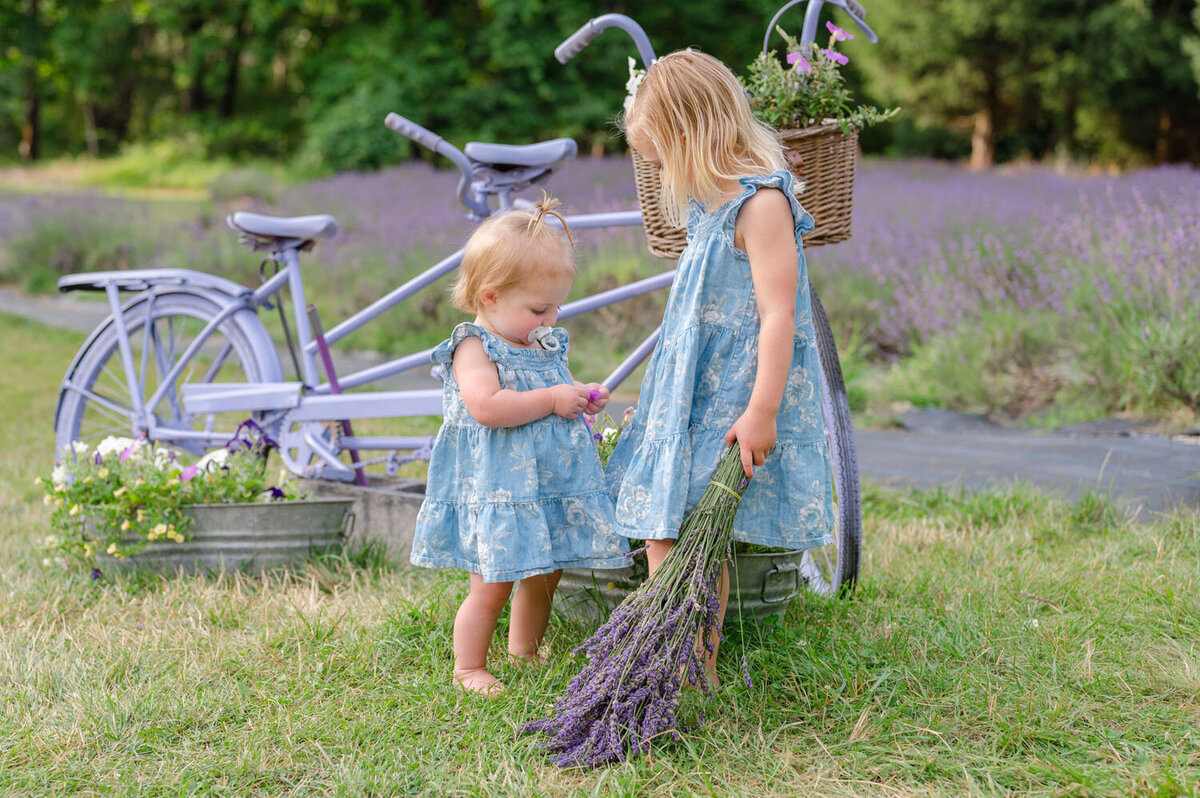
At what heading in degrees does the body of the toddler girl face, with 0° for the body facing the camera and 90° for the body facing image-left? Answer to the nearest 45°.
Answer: approximately 315°

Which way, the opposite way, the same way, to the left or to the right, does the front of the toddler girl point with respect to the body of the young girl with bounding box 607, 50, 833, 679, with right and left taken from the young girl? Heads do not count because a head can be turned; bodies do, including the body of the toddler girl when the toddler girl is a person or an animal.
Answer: to the left

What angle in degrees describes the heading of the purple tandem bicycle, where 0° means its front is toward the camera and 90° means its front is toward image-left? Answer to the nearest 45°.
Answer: approximately 315°

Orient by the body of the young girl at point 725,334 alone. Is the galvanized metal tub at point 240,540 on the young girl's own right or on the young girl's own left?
on the young girl's own right

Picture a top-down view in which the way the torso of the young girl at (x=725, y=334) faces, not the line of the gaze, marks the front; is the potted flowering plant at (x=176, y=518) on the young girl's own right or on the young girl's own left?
on the young girl's own right

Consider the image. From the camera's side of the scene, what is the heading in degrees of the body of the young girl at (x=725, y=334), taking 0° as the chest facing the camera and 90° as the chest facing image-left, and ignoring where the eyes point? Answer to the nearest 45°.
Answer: approximately 45°

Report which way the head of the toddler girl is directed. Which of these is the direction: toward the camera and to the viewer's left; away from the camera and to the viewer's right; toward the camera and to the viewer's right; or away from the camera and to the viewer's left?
toward the camera and to the viewer's right

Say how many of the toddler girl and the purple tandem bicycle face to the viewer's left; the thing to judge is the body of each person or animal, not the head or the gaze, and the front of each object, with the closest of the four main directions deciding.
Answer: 0
